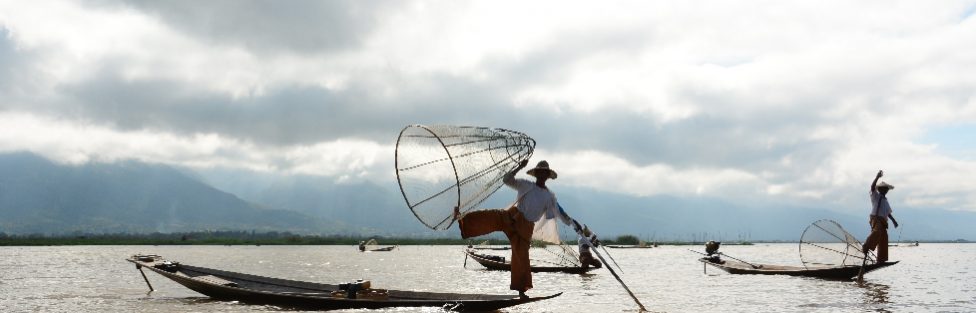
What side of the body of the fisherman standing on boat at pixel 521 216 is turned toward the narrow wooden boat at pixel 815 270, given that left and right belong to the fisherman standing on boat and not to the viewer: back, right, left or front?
back

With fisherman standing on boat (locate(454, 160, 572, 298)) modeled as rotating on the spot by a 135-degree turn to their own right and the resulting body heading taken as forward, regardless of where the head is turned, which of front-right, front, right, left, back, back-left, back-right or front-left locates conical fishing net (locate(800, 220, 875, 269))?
front-right

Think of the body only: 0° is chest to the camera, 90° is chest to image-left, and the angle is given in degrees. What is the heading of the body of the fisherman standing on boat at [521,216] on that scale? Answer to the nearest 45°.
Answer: approximately 45°

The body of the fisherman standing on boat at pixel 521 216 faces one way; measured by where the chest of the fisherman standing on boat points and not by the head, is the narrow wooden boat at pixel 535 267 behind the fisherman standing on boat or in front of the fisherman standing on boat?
behind

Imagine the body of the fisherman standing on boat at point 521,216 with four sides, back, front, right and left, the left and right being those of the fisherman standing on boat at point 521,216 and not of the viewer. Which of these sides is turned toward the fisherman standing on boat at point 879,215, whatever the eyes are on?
back
